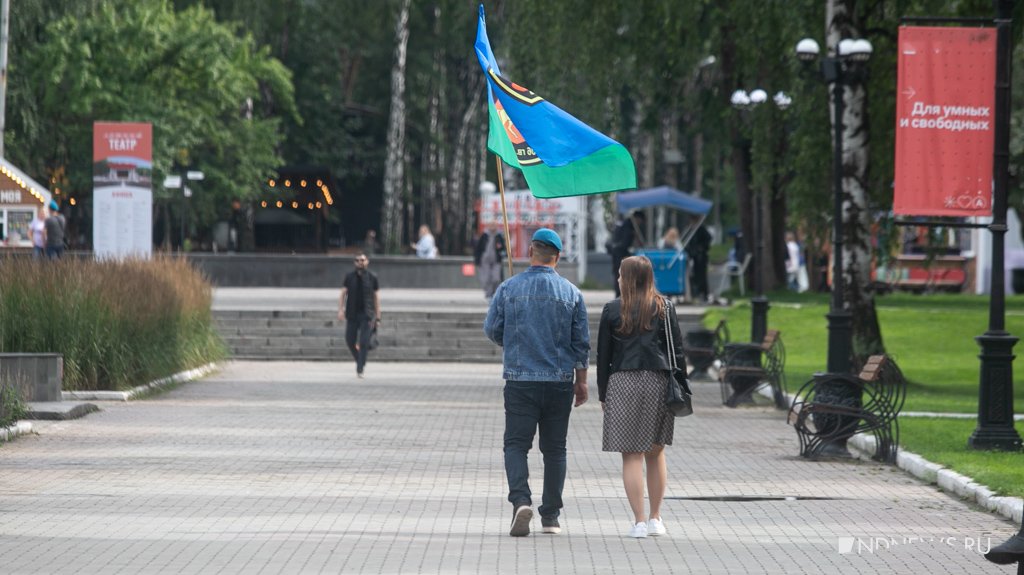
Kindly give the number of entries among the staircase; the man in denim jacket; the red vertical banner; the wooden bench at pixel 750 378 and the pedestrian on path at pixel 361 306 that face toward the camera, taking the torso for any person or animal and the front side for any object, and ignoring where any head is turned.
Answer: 3

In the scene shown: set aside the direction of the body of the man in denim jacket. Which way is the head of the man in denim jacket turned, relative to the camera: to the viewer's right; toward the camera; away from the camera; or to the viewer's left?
away from the camera

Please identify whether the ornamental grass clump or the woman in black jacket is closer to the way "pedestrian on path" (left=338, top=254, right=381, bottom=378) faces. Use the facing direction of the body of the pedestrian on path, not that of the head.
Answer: the woman in black jacket

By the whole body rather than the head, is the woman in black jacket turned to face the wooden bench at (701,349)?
yes

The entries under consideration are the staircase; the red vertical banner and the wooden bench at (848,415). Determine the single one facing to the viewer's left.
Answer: the wooden bench

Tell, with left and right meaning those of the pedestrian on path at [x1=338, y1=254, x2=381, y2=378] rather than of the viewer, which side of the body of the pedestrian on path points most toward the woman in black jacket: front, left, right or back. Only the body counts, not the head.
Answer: front

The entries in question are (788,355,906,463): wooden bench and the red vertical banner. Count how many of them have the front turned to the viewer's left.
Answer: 1

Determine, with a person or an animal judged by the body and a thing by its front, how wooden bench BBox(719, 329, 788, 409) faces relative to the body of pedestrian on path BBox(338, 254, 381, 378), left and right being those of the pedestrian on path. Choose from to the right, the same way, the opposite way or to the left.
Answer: to the right

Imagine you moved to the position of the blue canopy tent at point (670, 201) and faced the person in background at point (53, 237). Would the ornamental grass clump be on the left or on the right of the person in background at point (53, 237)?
left

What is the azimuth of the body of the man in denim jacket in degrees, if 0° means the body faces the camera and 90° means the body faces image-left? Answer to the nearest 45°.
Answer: approximately 180°

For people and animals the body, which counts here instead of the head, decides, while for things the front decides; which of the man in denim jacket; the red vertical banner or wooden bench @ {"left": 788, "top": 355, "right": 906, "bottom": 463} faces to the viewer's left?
the wooden bench

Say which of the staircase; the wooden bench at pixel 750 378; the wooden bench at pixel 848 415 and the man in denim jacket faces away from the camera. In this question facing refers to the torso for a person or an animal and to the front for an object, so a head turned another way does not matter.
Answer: the man in denim jacket

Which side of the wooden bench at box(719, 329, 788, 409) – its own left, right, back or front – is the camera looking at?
left

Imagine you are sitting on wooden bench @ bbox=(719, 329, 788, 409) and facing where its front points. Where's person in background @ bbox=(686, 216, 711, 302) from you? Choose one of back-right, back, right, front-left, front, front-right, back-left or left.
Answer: right

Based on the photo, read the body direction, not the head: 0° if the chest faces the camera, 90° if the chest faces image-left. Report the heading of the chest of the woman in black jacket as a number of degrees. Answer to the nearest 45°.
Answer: approximately 180°

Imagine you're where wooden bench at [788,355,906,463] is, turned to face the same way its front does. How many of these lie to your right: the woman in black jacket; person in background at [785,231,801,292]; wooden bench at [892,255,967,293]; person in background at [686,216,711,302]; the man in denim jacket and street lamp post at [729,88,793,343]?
4

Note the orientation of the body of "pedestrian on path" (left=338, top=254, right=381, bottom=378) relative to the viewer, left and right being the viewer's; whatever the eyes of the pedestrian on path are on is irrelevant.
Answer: facing the viewer

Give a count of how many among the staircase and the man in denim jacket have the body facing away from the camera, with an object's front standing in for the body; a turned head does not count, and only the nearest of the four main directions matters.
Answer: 1
